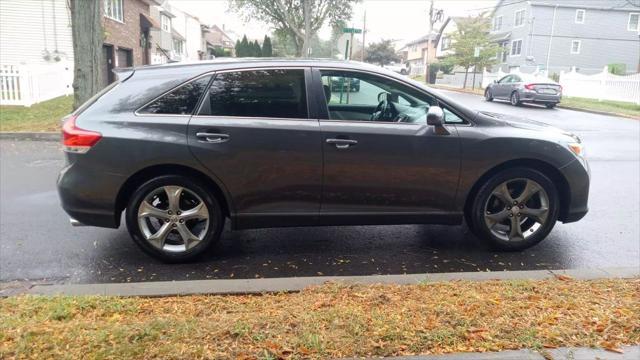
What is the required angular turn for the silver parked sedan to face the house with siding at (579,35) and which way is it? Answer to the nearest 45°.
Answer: approximately 45° to its right

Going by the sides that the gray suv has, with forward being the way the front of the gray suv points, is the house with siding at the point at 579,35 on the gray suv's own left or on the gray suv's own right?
on the gray suv's own left

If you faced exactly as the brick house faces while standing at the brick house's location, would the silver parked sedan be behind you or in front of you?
in front

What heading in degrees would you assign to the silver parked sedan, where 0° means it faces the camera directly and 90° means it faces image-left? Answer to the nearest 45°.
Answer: approximately 135°

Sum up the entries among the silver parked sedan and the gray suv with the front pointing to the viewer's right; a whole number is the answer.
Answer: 1

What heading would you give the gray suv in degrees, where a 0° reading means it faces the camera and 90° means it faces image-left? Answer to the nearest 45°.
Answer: approximately 270°

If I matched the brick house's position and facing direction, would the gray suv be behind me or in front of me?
in front

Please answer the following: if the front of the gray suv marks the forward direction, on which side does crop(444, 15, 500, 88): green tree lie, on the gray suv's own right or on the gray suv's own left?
on the gray suv's own left

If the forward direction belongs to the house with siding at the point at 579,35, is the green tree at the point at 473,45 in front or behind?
in front

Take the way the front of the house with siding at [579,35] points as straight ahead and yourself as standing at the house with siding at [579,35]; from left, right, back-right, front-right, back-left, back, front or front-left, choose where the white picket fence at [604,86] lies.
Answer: front-left

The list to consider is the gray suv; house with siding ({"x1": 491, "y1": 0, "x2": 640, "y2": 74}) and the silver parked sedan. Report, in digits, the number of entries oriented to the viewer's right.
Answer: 1

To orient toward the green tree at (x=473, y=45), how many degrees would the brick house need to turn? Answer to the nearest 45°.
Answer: approximately 45° to its left
